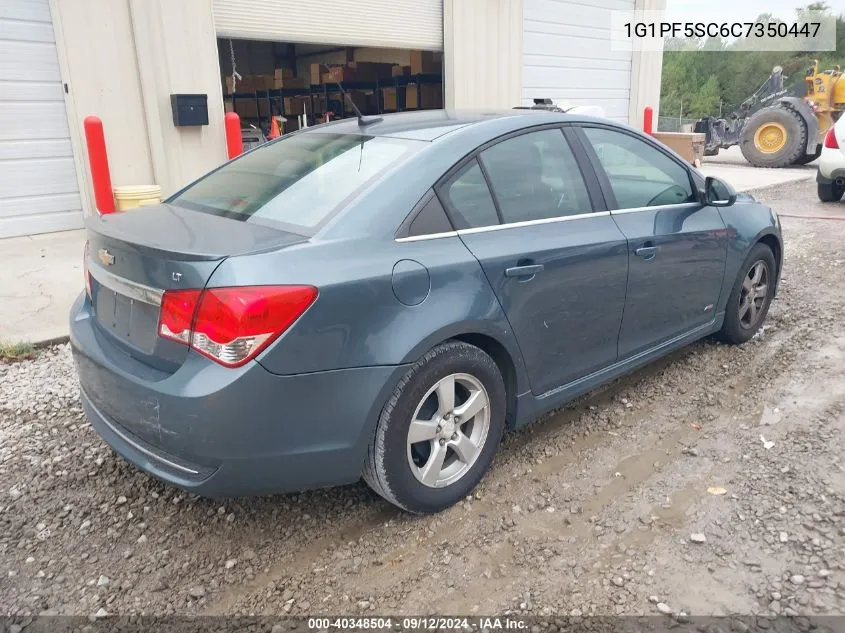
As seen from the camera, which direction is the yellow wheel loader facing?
to the viewer's left

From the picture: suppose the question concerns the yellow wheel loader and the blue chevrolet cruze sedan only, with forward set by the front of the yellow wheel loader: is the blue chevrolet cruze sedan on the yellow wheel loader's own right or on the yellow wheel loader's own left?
on the yellow wheel loader's own left

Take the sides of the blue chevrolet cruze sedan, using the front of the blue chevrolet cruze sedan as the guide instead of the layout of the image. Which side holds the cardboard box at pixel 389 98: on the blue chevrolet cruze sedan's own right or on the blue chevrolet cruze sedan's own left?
on the blue chevrolet cruze sedan's own left

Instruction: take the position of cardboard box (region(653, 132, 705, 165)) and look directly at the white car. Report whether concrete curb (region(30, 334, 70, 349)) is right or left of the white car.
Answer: right

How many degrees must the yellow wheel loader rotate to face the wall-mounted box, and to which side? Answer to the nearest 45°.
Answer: approximately 45° to its left

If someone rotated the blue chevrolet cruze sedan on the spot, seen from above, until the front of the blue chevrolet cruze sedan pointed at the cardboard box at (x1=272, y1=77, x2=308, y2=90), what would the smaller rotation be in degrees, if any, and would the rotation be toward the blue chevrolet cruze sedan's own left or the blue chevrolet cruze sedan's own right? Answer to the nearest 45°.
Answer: approximately 45° to the blue chevrolet cruze sedan's own left

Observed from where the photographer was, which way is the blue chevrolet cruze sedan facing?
facing away from the viewer and to the right of the viewer

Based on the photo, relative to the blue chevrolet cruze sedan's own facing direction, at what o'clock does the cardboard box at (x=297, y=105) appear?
The cardboard box is roughly at 10 o'clock from the blue chevrolet cruze sedan.

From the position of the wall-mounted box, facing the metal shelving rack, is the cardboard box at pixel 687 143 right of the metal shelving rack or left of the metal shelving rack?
right

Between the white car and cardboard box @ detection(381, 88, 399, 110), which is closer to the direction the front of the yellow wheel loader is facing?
the cardboard box

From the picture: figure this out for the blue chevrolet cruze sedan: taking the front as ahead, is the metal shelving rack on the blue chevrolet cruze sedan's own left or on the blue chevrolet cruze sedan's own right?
on the blue chevrolet cruze sedan's own left

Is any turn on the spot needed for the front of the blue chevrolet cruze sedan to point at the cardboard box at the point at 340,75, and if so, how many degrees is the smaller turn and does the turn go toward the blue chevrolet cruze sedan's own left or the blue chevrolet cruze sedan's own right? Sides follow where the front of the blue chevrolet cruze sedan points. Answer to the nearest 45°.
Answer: approximately 45° to the blue chevrolet cruze sedan's own left

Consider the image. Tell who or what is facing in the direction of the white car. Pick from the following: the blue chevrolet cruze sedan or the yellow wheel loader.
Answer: the blue chevrolet cruze sedan
